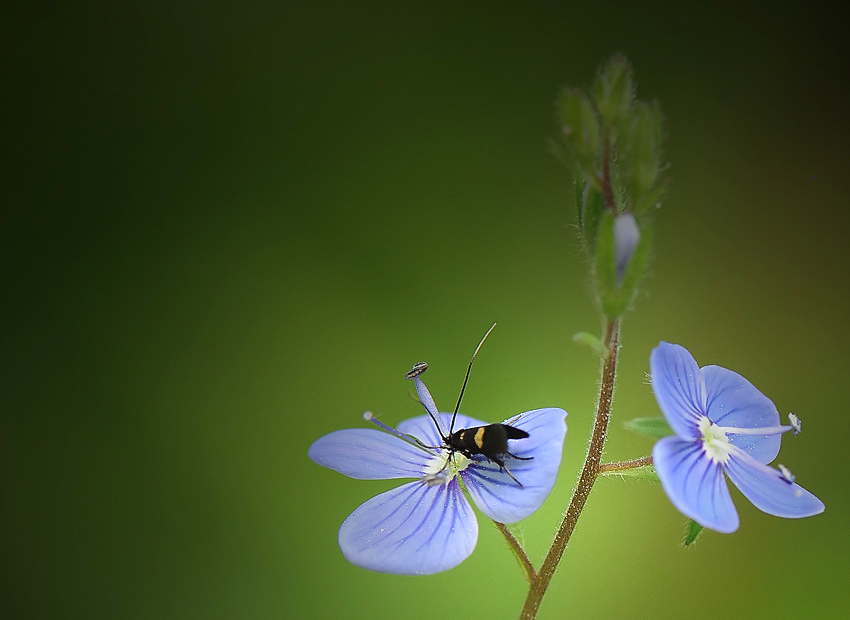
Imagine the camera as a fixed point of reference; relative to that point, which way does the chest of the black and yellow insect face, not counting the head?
to the viewer's left
